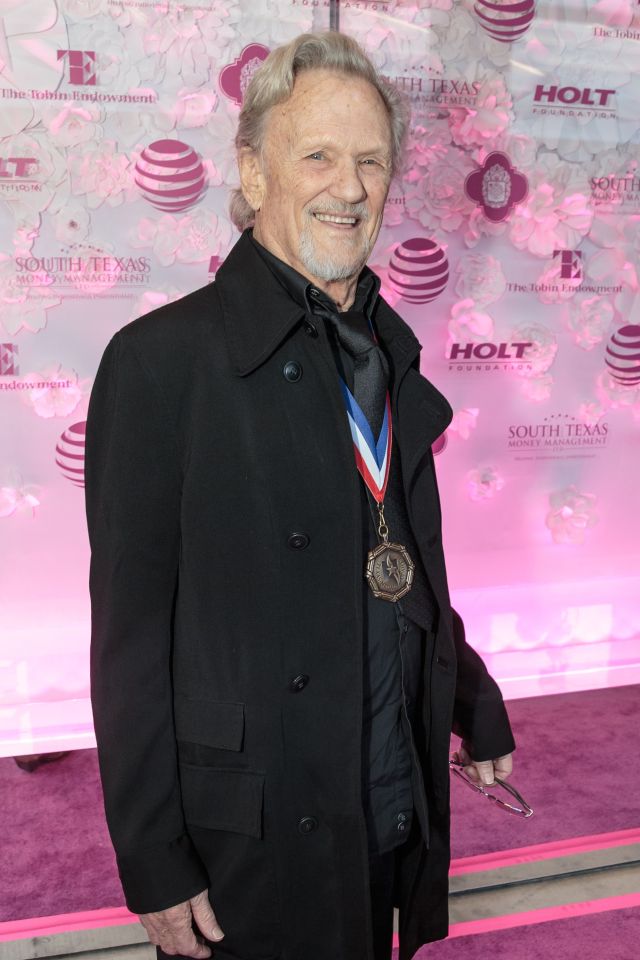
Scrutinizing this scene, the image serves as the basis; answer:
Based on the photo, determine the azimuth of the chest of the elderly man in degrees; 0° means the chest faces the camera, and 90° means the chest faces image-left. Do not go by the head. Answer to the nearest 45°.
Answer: approximately 315°
